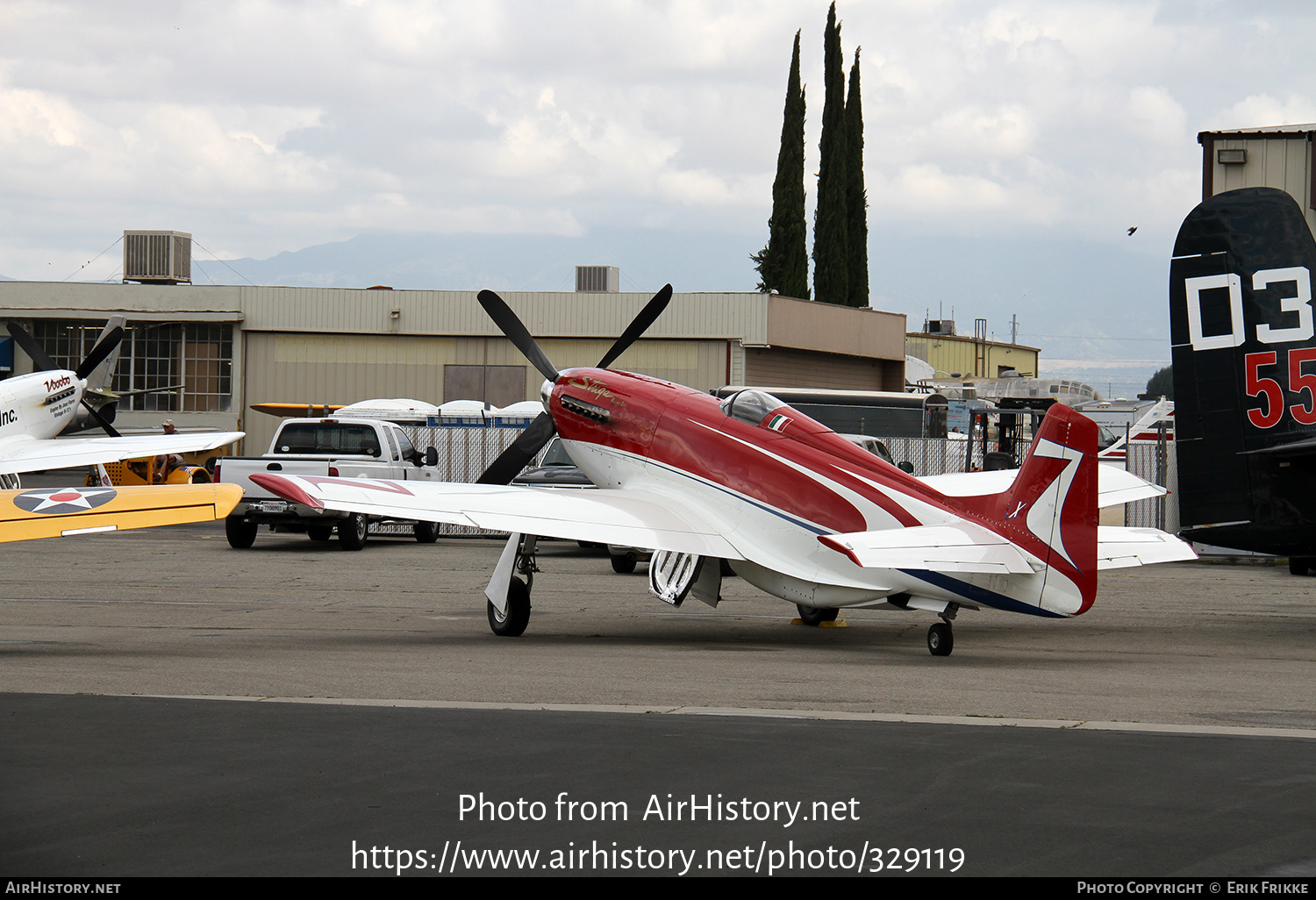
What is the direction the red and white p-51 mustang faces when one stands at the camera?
facing away from the viewer and to the left of the viewer

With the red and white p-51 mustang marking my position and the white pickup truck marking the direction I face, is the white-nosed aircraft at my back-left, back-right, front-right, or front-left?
front-left

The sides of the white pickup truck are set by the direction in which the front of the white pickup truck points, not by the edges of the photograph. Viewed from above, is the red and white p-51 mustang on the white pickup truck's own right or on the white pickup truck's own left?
on the white pickup truck's own right

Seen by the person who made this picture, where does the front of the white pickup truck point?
facing away from the viewer and to the right of the viewer

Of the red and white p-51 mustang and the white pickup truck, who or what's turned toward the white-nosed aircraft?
the red and white p-51 mustang

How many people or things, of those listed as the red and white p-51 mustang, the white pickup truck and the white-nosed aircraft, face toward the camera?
0

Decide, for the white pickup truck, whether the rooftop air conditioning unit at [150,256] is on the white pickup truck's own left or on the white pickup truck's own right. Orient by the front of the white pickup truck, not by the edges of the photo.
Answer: on the white pickup truck's own left

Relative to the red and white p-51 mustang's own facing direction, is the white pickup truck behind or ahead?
ahead

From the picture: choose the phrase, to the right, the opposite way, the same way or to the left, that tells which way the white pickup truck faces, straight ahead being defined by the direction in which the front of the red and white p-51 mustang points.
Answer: to the right
